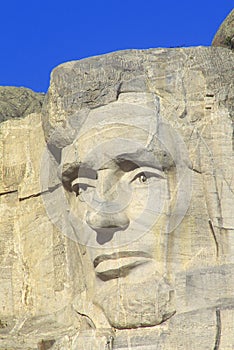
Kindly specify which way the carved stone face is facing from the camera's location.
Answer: facing the viewer and to the left of the viewer
